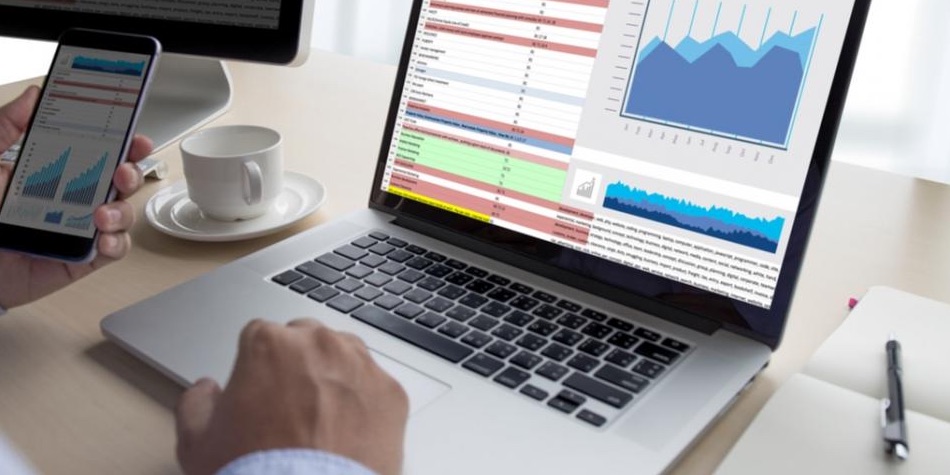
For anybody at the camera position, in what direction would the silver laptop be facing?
facing the viewer and to the left of the viewer
